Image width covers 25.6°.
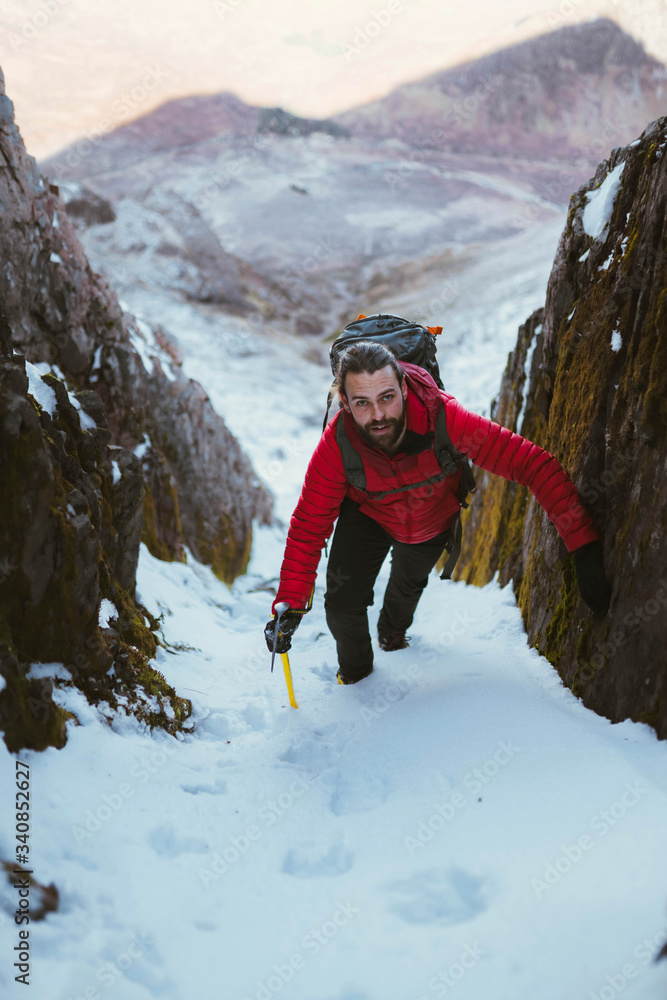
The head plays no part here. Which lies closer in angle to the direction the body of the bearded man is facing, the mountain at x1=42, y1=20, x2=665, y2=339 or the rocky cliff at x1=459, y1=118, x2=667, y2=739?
the rocky cliff

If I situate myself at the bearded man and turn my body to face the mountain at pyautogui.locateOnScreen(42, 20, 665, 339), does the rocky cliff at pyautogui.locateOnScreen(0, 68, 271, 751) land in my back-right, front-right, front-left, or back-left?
front-left

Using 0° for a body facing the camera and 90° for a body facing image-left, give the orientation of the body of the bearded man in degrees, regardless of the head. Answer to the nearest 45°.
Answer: approximately 0°

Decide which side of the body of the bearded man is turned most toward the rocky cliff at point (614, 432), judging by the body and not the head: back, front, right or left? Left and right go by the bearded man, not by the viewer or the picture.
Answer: left

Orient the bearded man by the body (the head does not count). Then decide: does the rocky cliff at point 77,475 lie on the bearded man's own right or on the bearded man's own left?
on the bearded man's own right

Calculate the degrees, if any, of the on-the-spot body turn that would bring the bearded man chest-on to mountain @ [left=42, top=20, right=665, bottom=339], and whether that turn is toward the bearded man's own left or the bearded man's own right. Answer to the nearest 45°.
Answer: approximately 180°

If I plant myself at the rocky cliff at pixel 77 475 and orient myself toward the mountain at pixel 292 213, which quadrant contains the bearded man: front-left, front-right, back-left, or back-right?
back-right
